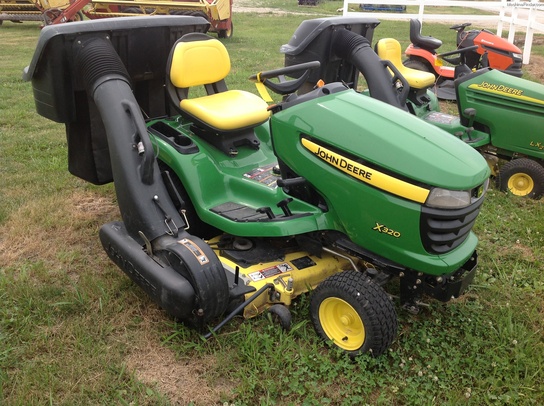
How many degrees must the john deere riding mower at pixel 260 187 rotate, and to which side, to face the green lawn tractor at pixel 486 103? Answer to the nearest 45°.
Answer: approximately 90° to its left

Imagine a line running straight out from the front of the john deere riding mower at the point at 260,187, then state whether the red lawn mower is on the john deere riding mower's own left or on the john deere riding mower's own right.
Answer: on the john deere riding mower's own left

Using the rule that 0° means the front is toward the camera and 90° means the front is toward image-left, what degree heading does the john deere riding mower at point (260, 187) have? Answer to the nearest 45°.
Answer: approximately 315°

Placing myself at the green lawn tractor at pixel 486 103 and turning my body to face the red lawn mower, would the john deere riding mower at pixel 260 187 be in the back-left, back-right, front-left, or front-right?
back-left
